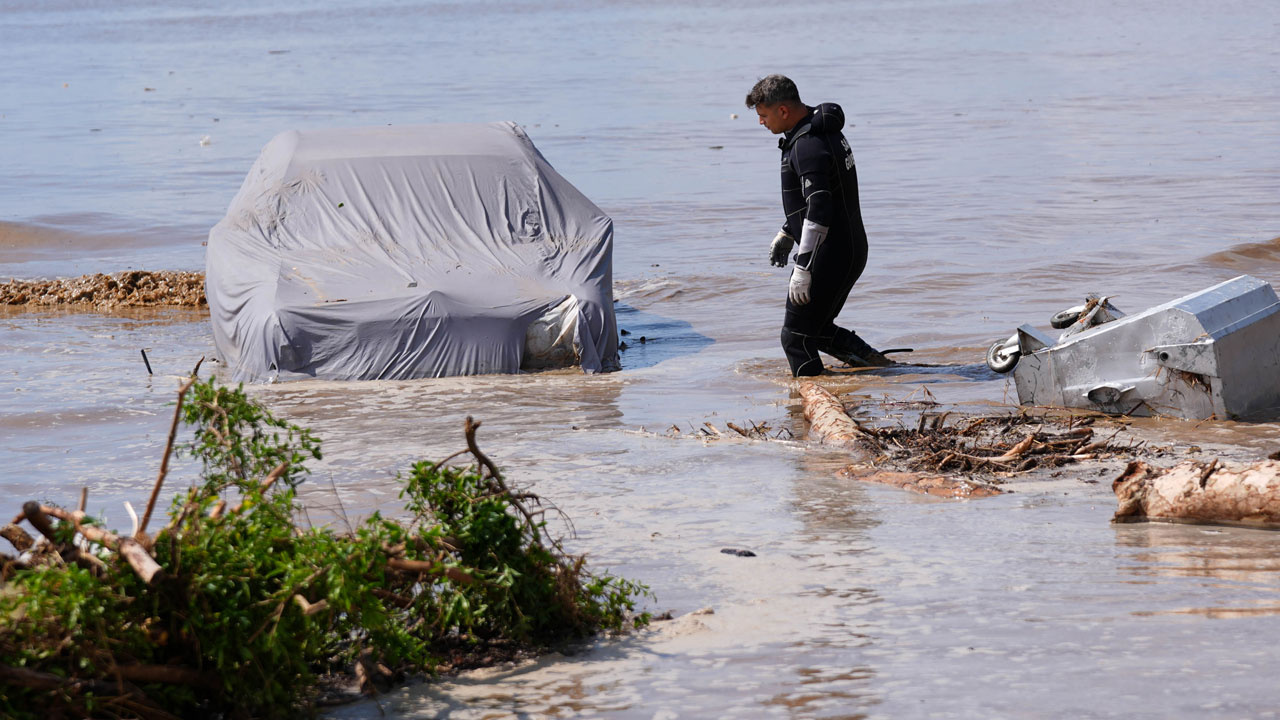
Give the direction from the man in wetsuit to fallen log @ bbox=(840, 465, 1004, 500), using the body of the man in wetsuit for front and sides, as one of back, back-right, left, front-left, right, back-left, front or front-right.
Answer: left

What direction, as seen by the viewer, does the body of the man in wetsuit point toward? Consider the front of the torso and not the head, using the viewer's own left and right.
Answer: facing to the left of the viewer

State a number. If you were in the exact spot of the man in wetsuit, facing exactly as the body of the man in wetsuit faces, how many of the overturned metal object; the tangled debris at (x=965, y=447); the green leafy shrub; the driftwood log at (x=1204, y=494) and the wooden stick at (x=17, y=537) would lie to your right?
0

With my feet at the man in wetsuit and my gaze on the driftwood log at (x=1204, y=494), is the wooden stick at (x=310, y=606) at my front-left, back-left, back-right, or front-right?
front-right

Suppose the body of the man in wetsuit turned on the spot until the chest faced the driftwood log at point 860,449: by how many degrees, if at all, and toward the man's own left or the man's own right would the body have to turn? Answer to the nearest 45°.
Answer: approximately 90° to the man's own left

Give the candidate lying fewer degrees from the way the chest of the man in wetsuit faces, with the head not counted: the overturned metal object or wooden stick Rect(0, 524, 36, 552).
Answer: the wooden stick

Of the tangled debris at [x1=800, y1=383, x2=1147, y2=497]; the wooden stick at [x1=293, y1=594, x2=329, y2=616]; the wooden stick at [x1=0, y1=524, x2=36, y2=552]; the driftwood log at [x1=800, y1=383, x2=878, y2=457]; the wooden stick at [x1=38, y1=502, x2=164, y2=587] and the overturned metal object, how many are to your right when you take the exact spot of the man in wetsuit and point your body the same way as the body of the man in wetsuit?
0

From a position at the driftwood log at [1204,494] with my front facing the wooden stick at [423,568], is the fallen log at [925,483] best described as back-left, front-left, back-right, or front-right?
front-right

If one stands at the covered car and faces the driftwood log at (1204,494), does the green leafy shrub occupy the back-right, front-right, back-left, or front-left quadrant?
front-right

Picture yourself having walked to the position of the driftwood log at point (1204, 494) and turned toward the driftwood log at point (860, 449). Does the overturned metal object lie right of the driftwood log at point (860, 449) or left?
right
